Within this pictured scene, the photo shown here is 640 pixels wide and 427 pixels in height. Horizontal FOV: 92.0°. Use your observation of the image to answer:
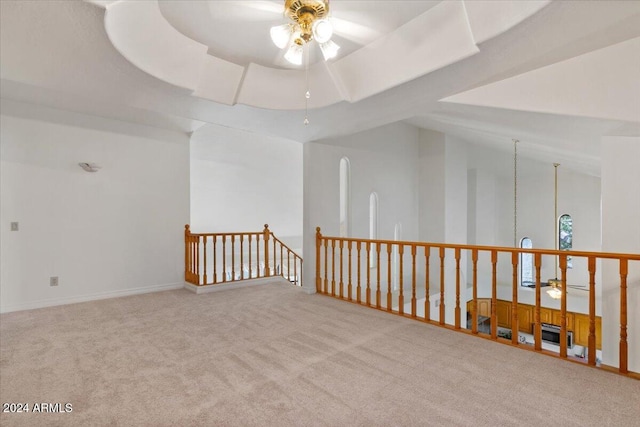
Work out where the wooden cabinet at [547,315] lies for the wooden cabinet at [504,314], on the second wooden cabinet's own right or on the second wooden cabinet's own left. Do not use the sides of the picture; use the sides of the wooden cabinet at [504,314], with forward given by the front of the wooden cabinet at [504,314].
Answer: on the second wooden cabinet's own left

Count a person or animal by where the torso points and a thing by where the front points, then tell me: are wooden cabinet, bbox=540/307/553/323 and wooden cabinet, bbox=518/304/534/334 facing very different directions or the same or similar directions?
same or similar directions

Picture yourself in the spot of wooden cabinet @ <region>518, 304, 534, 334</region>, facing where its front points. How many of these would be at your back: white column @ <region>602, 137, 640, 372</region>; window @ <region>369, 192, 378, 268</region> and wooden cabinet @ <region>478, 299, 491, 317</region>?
0

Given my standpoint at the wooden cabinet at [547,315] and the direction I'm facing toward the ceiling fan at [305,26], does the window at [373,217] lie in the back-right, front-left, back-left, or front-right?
front-right

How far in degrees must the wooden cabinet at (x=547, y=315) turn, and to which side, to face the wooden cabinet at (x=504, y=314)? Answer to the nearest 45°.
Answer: approximately 45° to its right

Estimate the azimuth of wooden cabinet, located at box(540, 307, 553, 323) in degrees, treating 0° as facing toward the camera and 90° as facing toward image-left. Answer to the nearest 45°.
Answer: approximately 45°

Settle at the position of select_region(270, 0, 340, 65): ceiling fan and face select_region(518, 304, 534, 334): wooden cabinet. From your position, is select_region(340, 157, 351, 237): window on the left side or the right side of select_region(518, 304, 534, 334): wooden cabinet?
left

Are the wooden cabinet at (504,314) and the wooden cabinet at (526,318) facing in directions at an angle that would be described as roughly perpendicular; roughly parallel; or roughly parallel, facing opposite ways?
roughly parallel

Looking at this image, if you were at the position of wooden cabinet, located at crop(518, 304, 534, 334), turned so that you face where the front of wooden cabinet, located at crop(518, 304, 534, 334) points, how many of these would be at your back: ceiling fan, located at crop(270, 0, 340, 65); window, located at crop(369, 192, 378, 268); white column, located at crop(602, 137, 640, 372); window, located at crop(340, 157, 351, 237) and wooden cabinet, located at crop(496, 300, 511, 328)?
0

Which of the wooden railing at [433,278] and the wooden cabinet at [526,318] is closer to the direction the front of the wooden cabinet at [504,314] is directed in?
the wooden railing

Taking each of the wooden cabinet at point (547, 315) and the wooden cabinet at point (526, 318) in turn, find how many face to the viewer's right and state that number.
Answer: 0

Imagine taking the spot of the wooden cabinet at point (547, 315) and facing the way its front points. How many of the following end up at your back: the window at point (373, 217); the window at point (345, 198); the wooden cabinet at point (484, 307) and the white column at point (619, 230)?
0

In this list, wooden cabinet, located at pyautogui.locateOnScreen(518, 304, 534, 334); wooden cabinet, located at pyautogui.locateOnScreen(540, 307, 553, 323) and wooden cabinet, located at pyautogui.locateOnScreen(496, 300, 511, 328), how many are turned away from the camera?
0

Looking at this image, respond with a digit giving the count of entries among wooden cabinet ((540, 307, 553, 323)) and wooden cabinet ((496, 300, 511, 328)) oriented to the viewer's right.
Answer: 0

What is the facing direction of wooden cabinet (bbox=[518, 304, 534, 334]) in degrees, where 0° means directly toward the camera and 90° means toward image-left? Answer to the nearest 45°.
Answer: approximately 45°

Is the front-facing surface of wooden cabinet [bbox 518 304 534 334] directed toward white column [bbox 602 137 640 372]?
yes

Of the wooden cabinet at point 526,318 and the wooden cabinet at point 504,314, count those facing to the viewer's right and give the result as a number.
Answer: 0

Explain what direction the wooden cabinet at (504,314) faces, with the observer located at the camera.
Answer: facing the viewer and to the left of the viewer

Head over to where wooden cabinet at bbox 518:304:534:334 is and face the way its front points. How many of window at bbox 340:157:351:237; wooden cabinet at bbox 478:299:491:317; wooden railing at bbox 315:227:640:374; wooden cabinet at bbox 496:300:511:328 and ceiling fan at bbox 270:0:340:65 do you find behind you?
0
